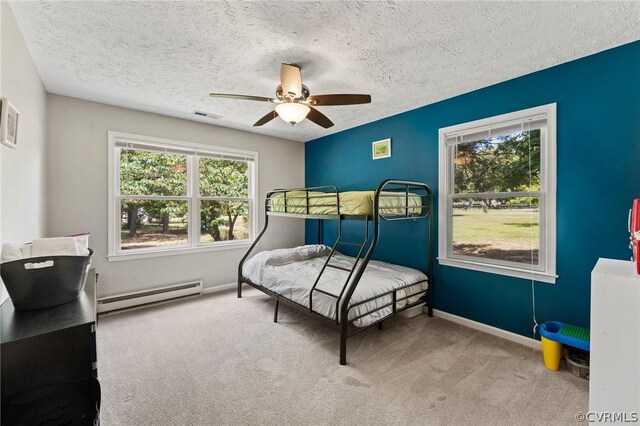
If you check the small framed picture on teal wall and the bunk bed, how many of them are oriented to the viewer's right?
0

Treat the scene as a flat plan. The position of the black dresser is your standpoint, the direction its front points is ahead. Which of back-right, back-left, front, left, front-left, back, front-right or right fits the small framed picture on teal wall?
front

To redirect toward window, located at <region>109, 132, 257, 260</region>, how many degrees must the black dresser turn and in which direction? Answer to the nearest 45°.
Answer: approximately 45° to its left

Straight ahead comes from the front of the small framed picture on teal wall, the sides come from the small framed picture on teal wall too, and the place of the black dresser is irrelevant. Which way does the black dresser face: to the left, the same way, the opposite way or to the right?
the opposite way

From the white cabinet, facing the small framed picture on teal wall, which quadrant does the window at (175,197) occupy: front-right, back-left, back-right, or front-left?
front-left

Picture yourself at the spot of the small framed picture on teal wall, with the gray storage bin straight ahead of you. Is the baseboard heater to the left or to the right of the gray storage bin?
right

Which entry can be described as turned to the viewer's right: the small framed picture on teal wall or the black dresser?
the black dresser

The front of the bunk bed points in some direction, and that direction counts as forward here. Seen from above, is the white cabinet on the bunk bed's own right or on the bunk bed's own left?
on the bunk bed's own left

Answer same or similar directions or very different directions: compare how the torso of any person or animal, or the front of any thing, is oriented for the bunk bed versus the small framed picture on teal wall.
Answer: same or similar directions

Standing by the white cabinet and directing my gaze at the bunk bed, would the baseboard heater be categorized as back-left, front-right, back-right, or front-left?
front-left

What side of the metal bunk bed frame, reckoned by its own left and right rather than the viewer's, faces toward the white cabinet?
left

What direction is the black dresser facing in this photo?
to the viewer's right

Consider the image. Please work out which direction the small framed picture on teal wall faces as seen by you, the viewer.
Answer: facing the viewer and to the left of the viewer
